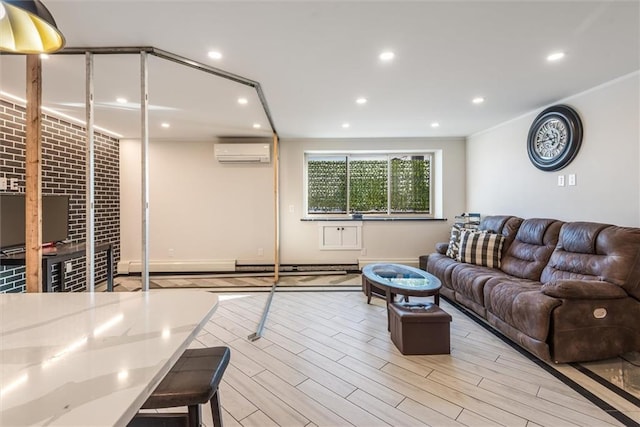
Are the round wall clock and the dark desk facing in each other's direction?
yes

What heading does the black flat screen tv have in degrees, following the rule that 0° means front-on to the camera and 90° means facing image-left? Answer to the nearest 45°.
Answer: approximately 315°

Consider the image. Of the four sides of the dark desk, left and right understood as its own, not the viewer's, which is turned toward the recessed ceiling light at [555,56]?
front

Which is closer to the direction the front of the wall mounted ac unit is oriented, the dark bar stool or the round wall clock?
the dark bar stool

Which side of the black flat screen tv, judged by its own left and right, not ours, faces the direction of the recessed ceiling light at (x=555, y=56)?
front

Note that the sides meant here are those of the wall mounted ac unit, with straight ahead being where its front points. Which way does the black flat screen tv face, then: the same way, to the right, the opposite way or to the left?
to the left

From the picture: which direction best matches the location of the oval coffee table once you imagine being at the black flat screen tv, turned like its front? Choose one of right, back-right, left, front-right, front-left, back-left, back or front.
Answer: front

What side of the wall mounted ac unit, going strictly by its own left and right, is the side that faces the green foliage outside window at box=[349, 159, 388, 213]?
left

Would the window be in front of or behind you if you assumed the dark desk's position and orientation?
in front

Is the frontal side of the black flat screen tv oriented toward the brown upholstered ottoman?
yes

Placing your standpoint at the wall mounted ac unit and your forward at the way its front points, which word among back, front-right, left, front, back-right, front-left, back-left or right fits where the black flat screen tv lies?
front-right

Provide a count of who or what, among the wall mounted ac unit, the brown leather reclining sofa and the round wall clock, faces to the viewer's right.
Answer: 0

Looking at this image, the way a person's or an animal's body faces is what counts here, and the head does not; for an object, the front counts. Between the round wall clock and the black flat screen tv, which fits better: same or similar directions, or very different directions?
very different directions

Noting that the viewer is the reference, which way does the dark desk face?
facing the viewer and to the right of the viewer

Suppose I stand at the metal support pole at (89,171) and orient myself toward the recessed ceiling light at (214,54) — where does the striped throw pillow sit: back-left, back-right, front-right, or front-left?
front-left

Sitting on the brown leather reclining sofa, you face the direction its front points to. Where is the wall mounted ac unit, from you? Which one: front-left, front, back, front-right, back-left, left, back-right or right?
front-right

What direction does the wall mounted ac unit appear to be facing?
toward the camera

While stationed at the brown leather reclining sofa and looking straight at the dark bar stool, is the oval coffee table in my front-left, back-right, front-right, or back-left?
front-right

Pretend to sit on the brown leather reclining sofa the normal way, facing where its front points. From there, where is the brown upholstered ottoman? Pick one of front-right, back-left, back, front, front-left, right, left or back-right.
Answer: front

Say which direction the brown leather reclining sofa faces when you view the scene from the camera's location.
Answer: facing the viewer and to the left of the viewer

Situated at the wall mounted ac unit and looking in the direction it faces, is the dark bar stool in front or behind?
in front

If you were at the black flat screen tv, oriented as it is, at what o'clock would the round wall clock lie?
The round wall clock is roughly at 12 o'clock from the black flat screen tv.
